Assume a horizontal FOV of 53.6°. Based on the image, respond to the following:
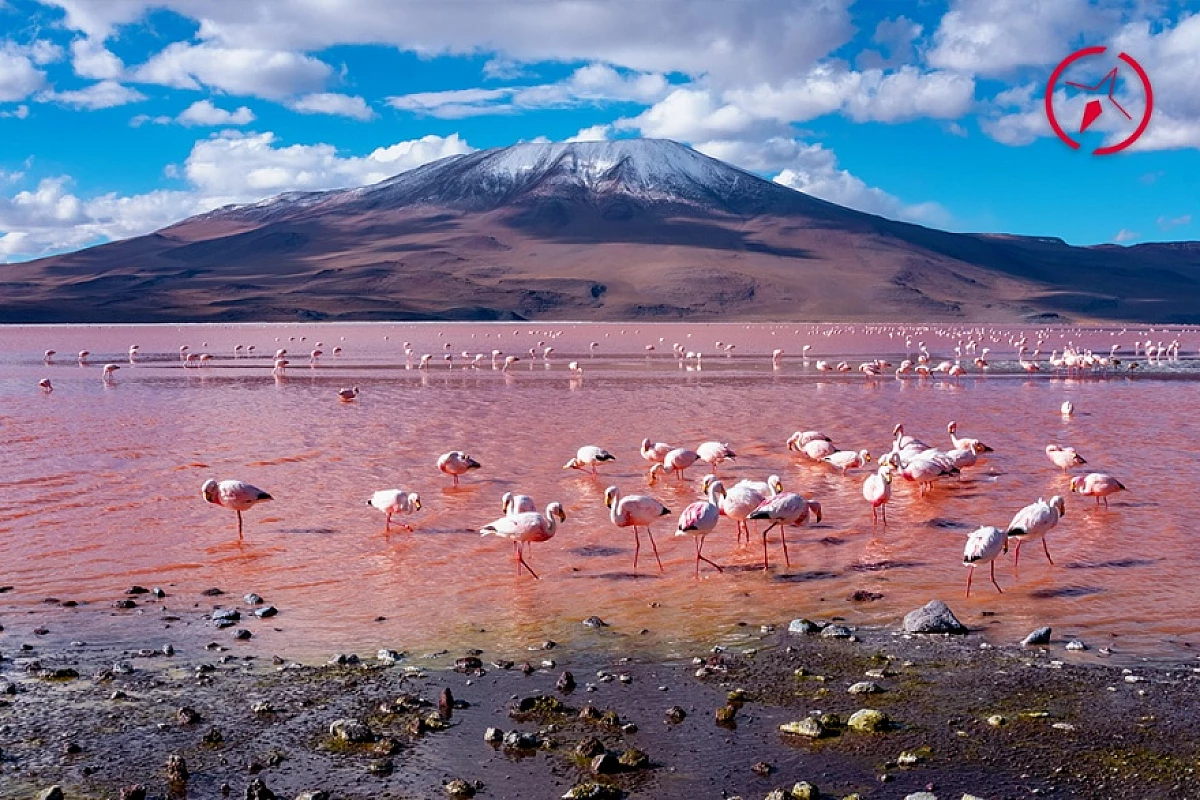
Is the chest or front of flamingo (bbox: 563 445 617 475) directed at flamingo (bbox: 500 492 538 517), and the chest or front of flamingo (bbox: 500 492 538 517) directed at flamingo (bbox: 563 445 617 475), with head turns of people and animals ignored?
no

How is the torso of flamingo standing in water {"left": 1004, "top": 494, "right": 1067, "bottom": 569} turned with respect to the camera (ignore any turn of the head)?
to the viewer's right

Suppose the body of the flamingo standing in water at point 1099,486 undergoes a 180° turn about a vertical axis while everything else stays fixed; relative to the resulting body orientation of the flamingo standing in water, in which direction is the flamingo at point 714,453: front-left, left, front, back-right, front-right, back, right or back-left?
back

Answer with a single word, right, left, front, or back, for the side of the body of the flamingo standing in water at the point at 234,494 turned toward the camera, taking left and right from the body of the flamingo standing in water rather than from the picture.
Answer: left

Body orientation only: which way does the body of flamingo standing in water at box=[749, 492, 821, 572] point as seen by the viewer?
to the viewer's right

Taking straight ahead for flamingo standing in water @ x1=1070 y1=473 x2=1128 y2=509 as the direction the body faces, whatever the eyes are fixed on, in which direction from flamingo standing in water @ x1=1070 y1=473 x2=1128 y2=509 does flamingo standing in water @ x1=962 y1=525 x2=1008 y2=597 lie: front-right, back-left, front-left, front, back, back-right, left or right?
left

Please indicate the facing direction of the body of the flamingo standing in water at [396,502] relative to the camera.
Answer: to the viewer's right

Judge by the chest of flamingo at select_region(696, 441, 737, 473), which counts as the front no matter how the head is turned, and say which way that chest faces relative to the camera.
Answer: to the viewer's left

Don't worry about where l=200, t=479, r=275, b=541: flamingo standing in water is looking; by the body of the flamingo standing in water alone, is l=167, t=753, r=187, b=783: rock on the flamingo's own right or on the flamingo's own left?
on the flamingo's own left

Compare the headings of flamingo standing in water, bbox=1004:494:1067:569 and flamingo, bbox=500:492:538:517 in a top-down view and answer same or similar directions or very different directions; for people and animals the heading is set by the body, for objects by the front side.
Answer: very different directions

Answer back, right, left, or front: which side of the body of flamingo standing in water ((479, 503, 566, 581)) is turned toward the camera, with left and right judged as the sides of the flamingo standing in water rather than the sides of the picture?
right

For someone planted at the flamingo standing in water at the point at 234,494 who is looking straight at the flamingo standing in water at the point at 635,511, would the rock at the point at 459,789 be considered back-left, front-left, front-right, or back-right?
front-right

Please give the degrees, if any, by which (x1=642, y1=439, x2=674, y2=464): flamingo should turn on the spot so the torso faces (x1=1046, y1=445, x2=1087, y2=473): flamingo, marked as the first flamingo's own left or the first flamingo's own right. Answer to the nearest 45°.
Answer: approximately 180°
